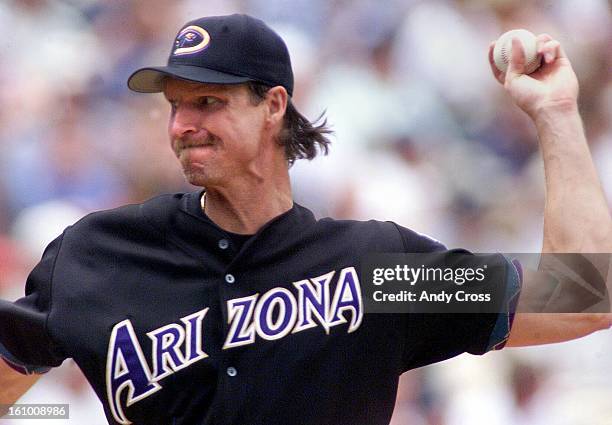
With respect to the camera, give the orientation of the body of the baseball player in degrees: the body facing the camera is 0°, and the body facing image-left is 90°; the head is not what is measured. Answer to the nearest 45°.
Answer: approximately 0°
